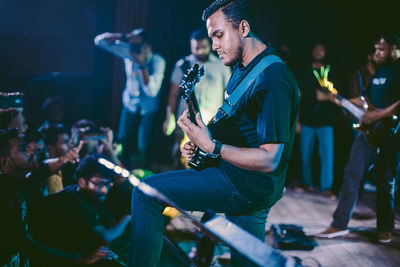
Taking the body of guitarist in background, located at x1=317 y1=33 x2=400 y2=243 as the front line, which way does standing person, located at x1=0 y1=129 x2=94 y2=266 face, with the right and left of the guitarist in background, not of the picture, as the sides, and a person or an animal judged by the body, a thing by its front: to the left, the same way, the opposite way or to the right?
the opposite way

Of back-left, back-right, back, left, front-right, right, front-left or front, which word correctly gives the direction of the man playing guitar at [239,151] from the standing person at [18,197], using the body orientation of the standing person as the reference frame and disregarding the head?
front-right

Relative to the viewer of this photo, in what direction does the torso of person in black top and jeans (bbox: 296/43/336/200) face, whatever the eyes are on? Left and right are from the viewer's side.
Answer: facing the viewer

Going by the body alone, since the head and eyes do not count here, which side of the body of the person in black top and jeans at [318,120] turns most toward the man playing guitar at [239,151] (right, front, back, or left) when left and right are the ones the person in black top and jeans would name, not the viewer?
front

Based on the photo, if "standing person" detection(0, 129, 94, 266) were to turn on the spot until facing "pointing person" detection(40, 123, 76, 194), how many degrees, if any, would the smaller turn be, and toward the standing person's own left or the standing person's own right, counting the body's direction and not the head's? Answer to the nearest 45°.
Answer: approximately 90° to the standing person's own left

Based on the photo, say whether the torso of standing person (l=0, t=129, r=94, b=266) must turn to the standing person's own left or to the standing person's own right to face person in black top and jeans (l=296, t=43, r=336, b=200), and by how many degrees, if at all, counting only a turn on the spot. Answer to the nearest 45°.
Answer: approximately 45° to the standing person's own left

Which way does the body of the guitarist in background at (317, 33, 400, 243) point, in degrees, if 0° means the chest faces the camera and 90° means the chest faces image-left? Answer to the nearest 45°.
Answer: approximately 45°

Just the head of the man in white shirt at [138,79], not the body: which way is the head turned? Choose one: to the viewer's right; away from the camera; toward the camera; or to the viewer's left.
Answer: toward the camera

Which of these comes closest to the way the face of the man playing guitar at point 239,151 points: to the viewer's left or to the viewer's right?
to the viewer's left

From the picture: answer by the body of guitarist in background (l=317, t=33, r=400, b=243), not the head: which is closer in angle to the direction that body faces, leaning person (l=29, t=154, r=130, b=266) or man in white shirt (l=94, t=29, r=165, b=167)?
the leaning person

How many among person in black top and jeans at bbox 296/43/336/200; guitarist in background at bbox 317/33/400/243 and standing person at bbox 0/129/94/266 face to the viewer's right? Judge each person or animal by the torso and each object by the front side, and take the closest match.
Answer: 1

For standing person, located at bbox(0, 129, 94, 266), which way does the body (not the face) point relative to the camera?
to the viewer's right

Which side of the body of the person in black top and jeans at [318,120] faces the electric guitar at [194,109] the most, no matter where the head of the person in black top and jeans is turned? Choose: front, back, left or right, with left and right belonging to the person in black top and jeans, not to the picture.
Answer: front
